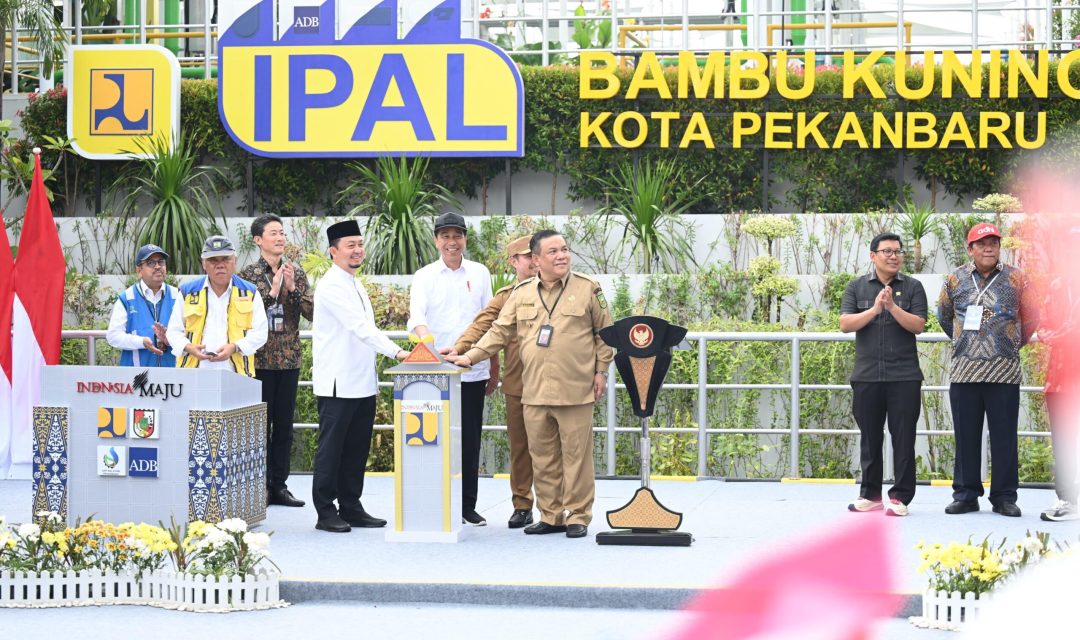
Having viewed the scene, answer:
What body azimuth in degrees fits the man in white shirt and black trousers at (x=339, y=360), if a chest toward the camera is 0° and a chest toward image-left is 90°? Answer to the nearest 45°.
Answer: approximately 315°

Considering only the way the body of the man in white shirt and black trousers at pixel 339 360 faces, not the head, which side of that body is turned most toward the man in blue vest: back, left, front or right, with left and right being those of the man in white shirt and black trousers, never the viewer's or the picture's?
back

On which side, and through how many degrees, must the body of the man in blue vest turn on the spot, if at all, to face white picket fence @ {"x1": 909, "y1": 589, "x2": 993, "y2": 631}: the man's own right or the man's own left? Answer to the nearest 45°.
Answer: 0° — they already face it

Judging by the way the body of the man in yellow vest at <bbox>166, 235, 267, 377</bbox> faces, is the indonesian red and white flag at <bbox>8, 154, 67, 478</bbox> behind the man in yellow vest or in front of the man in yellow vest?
behind

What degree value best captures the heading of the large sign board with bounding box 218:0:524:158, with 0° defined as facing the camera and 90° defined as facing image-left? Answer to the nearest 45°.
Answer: approximately 0°

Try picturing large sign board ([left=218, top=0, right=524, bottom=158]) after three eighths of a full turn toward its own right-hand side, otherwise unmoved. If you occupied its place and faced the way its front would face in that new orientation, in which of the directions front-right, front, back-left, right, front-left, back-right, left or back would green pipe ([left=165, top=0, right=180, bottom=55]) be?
front

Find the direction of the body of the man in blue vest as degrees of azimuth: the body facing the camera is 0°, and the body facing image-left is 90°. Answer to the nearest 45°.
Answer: approximately 315°
